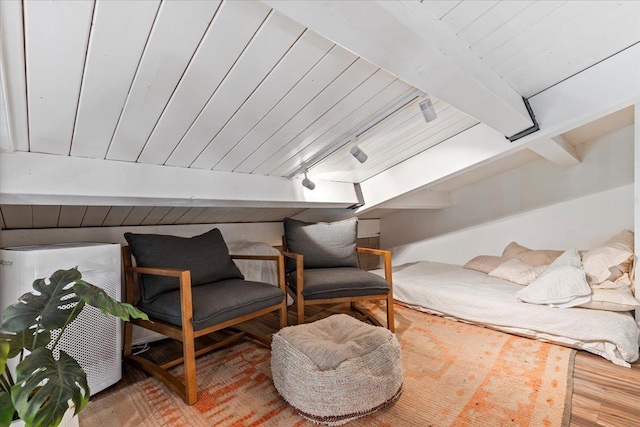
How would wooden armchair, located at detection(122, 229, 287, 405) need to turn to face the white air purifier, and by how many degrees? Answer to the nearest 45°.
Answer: approximately 135° to its right

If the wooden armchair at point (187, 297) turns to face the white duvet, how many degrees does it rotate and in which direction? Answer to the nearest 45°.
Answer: approximately 45° to its left

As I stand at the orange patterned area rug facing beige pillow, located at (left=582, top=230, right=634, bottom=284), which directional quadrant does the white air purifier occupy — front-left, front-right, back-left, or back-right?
back-left

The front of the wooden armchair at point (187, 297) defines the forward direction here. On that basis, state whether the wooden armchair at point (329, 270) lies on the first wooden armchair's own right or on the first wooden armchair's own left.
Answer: on the first wooden armchair's own left

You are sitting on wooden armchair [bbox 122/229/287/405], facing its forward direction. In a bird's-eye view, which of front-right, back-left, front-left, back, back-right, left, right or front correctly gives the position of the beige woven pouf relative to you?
front

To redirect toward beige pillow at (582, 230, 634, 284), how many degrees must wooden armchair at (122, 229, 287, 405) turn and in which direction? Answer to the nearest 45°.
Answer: approximately 45° to its left

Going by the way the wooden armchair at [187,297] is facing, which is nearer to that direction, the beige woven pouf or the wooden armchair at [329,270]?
the beige woven pouf

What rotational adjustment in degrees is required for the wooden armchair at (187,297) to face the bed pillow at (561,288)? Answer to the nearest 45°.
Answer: approximately 45° to its left

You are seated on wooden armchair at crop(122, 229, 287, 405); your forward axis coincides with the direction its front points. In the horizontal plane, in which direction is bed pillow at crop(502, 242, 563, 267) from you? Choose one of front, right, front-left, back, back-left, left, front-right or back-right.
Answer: front-left

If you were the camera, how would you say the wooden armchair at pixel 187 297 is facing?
facing the viewer and to the right of the viewer

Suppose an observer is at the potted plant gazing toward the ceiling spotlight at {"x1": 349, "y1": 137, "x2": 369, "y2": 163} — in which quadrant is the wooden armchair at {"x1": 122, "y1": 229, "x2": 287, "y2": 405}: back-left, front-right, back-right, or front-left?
front-left

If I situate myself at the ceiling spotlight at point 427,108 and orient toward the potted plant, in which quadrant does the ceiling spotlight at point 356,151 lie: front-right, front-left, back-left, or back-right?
front-right
